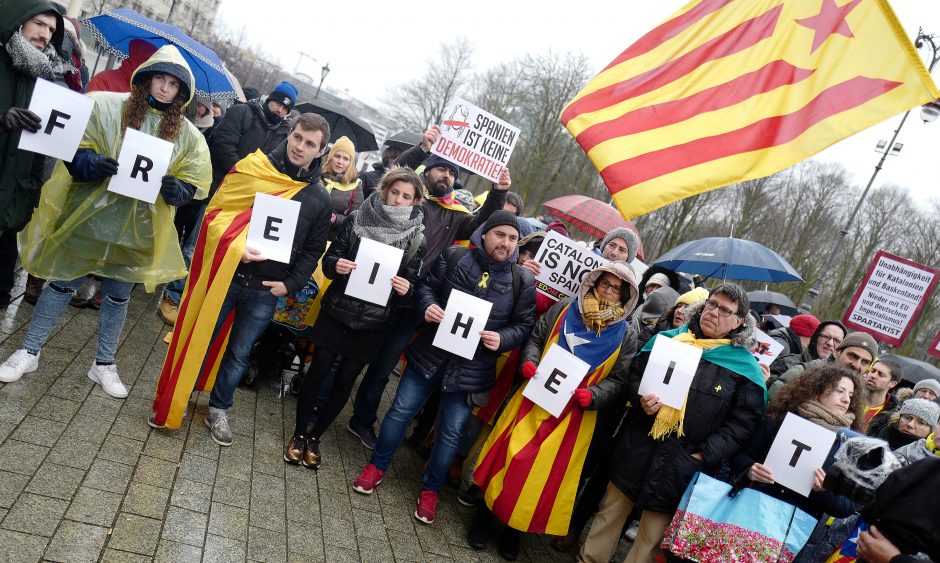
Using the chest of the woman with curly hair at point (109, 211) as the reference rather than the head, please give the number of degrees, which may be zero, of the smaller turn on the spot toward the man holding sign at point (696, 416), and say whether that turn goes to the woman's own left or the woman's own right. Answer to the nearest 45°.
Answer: approximately 45° to the woman's own left

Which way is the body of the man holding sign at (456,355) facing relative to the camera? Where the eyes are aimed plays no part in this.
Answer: toward the camera

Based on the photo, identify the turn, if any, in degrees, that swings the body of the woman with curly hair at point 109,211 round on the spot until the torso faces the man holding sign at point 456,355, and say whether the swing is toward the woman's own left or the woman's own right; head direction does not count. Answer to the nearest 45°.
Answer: approximately 90° to the woman's own left

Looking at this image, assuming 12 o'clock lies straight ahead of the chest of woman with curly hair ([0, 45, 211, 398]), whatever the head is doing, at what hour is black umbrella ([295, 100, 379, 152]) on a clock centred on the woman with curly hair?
The black umbrella is roughly at 7 o'clock from the woman with curly hair.

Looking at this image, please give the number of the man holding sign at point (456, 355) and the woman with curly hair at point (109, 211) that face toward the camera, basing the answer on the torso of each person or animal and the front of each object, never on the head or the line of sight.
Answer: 2

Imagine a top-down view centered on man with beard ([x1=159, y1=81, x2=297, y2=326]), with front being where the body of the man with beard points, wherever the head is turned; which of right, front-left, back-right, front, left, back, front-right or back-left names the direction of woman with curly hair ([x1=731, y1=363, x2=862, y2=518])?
front

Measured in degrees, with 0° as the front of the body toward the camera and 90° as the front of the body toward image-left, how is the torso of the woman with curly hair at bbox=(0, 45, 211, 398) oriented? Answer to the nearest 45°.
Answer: approximately 0°

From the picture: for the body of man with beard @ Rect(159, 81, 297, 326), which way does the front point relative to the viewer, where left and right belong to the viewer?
facing the viewer and to the right of the viewer
